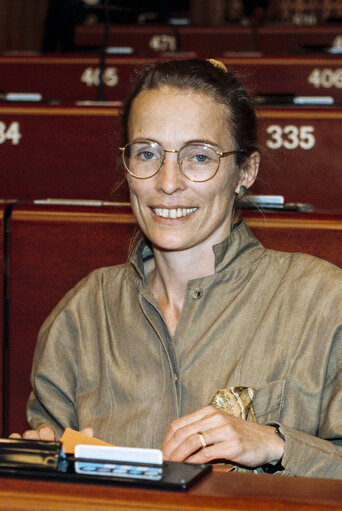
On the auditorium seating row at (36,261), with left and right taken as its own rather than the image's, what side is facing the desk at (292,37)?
back

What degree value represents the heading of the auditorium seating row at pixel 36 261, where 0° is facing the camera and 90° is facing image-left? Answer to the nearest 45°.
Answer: approximately 0°

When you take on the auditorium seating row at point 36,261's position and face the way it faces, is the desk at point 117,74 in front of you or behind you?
behind
